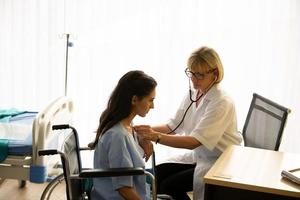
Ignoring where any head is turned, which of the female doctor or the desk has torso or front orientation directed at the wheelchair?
the female doctor

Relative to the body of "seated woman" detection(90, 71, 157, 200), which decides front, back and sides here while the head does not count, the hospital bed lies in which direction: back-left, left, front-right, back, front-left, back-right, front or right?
back-left

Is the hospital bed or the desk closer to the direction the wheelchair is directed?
the desk

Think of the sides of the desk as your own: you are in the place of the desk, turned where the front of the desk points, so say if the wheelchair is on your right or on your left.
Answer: on your left

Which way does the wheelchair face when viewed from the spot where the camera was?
facing to the right of the viewer

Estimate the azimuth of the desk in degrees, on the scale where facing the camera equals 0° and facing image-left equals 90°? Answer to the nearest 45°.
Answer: approximately 180°

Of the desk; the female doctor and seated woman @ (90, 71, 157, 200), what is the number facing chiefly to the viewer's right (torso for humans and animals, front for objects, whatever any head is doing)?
1

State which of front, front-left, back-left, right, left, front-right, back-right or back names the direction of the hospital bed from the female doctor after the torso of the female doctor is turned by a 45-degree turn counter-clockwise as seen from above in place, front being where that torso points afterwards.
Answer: right

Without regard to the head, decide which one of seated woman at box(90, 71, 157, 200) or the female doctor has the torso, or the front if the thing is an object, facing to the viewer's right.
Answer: the seated woman

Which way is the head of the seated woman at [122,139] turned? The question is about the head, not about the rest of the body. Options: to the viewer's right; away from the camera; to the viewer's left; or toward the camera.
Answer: to the viewer's right

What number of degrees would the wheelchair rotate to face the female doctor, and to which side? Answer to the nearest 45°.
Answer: approximately 45° to its left

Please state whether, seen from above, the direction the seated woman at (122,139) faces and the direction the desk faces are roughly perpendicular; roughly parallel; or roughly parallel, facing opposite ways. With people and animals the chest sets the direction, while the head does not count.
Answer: roughly perpendicular

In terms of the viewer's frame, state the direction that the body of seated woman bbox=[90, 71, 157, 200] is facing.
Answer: to the viewer's right

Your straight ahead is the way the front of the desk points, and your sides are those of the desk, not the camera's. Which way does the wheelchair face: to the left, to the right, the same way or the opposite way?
to the right
